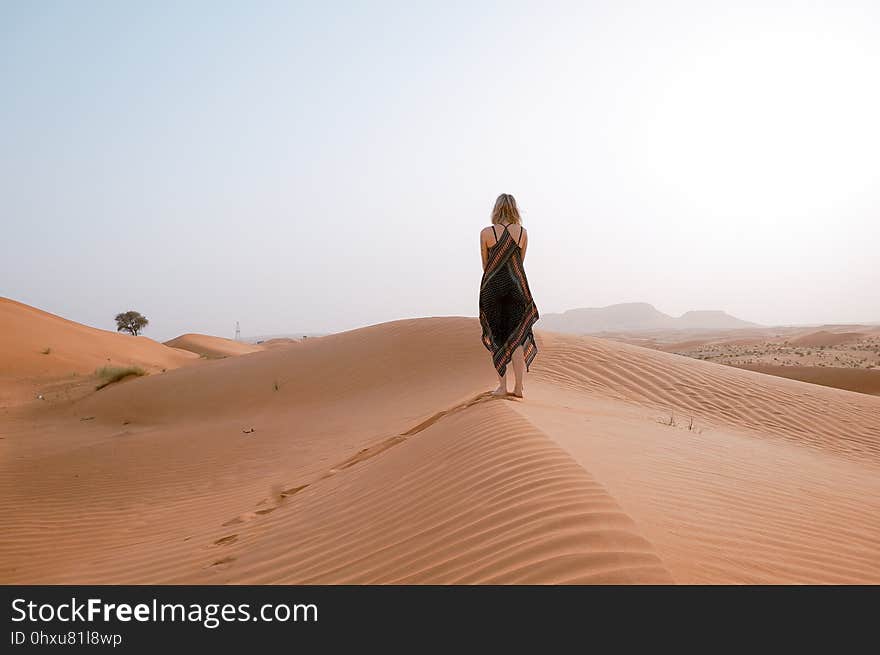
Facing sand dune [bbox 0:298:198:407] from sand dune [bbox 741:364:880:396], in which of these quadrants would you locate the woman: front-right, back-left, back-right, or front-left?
front-left

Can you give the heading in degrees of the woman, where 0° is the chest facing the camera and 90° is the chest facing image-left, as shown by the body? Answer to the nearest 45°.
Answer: approximately 180°

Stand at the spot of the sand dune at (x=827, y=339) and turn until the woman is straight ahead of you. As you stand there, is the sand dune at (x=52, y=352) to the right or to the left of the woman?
right

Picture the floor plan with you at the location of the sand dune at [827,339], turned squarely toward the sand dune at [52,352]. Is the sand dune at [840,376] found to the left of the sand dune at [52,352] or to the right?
left

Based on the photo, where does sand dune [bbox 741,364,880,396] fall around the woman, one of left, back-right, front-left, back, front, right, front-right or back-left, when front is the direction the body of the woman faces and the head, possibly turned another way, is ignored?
front-right

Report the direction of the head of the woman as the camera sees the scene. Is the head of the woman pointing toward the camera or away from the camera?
away from the camera

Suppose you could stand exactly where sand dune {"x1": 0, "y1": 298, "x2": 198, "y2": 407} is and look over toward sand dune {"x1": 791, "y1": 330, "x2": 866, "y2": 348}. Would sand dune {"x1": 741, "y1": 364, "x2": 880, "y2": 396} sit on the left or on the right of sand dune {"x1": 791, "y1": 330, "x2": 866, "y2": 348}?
right
